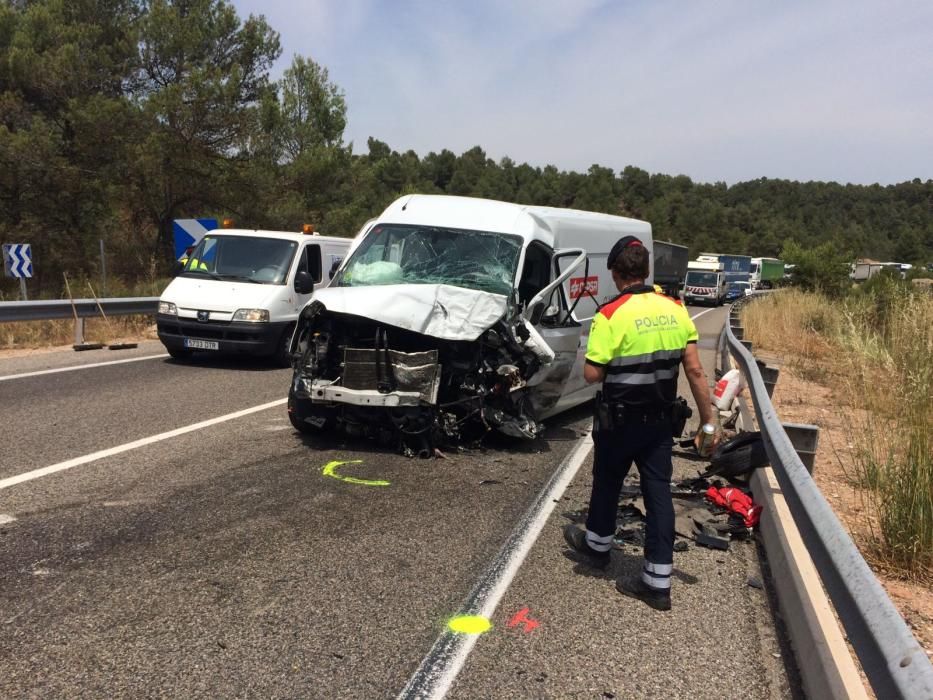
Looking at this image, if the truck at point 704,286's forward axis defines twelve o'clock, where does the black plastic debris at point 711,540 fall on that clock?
The black plastic debris is roughly at 12 o'clock from the truck.

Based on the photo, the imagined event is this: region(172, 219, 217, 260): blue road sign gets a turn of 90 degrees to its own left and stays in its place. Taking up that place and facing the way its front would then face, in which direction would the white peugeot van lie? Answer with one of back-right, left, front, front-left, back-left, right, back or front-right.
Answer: right

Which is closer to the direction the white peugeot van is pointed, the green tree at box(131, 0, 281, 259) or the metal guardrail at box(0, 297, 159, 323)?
the metal guardrail

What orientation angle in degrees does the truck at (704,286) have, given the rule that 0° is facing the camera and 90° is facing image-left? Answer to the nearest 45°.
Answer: approximately 0°

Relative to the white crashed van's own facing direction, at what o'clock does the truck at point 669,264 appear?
The truck is roughly at 5 o'clock from the white crashed van.

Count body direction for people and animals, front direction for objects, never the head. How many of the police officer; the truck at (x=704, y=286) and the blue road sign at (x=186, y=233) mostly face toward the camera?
2

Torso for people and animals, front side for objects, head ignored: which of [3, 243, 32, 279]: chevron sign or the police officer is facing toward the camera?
the chevron sign

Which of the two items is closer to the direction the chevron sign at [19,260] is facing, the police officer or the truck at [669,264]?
the police officer

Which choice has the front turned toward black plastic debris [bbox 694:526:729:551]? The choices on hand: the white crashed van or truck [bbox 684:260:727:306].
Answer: the truck

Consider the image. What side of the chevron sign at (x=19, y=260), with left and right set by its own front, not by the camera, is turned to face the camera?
front

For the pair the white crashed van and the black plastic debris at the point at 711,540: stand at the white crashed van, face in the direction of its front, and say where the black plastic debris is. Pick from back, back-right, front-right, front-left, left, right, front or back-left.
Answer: left

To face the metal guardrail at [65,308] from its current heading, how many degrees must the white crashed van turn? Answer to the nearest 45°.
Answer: approximately 90° to its right

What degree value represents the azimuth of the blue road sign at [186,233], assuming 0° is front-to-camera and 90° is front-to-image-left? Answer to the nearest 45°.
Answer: approximately 0°

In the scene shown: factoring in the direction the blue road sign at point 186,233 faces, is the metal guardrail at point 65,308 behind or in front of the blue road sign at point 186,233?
in front

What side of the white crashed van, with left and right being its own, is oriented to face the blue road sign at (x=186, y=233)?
right
